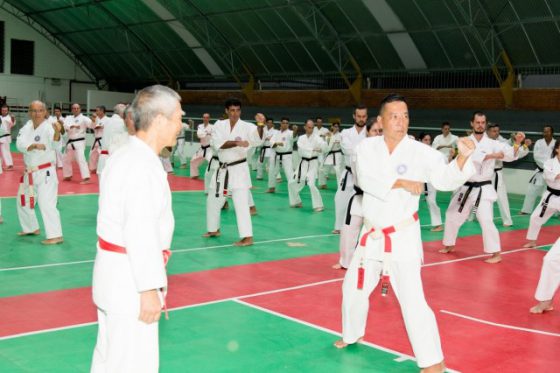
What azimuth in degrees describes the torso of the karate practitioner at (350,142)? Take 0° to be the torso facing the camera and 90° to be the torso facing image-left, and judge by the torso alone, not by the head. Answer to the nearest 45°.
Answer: approximately 0°

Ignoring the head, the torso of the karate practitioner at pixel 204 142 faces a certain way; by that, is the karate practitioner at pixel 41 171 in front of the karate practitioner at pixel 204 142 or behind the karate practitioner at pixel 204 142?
in front

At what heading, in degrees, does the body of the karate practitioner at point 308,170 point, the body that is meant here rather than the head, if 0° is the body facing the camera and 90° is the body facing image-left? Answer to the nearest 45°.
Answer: approximately 0°

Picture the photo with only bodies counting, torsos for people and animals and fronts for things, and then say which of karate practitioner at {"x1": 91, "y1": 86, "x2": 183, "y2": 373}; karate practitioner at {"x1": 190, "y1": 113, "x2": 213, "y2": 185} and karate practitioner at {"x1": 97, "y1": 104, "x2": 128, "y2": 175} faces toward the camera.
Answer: karate practitioner at {"x1": 190, "y1": 113, "x2": 213, "y2": 185}

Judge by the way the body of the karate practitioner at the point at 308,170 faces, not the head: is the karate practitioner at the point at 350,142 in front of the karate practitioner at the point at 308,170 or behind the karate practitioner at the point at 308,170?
in front

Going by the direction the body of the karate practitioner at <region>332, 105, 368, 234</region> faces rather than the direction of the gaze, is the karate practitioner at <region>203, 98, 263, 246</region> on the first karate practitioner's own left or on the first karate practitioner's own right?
on the first karate practitioner's own right

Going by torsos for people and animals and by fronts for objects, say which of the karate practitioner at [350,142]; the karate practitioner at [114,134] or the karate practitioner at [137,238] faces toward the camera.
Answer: the karate practitioner at [350,142]

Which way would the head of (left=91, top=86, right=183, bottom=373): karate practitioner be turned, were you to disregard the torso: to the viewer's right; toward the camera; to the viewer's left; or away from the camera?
to the viewer's right

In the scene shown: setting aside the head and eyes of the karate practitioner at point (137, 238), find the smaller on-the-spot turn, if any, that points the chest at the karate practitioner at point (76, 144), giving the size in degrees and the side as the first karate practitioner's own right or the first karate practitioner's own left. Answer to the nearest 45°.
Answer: approximately 90° to the first karate practitioner's own left
